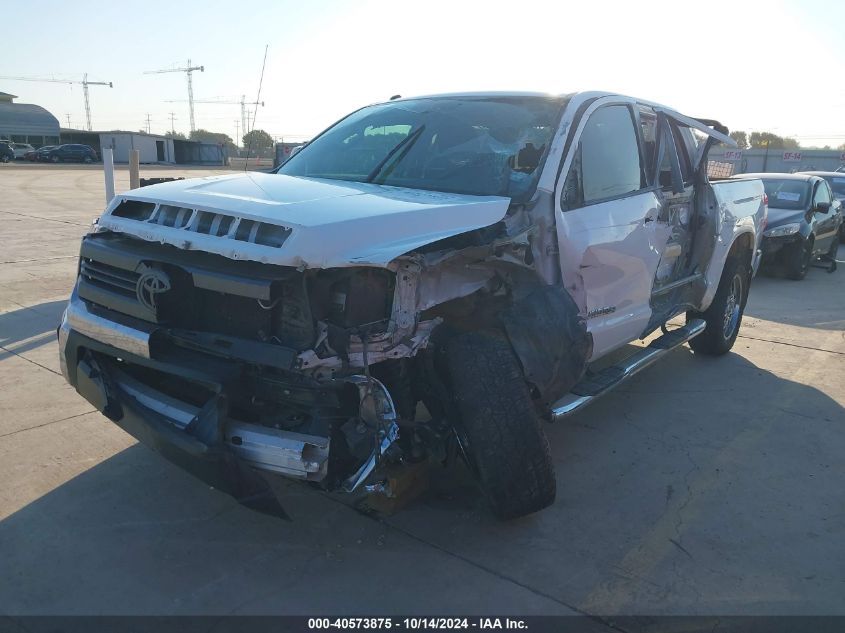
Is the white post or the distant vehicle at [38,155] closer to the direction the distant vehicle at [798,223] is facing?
the white post

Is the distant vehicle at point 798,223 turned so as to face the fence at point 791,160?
no

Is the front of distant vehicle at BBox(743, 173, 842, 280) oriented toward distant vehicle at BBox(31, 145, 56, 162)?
no

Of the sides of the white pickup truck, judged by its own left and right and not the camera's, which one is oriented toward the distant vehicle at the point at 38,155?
right

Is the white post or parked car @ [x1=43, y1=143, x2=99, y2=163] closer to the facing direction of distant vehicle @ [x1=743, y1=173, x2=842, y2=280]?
the white post

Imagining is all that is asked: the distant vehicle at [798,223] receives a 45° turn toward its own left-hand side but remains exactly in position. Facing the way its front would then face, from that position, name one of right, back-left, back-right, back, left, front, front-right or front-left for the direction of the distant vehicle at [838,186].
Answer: back

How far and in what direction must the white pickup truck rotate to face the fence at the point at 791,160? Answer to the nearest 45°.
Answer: approximately 180°

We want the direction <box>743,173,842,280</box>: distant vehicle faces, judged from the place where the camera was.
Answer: facing the viewer and to the left of the viewer

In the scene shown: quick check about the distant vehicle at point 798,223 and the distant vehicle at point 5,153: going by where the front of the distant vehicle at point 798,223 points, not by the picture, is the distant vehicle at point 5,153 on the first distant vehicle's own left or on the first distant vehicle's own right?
on the first distant vehicle's own right
